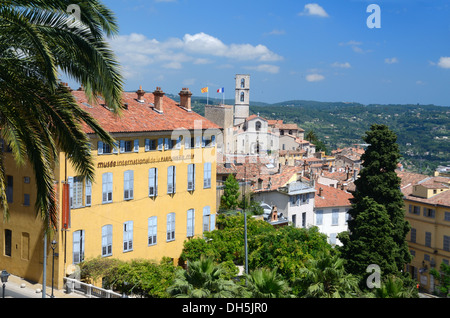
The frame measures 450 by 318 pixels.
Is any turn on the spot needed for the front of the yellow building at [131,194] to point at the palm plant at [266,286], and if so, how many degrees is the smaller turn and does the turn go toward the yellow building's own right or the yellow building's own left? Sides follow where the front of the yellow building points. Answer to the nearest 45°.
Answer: approximately 45° to the yellow building's own right

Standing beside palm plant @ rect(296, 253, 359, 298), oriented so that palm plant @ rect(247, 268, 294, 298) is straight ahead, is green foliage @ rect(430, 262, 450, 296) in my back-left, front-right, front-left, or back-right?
back-right

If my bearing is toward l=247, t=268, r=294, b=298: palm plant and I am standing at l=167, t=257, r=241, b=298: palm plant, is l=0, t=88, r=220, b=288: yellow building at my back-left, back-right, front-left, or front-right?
back-left

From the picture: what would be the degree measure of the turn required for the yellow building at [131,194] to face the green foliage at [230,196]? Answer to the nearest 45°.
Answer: approximately 90° to its left

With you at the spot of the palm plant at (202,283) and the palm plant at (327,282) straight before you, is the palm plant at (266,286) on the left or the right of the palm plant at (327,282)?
right

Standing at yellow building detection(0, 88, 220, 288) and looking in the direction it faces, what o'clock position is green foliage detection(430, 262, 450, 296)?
The green foliage is roughly at 10 o'clock from the yellow building.

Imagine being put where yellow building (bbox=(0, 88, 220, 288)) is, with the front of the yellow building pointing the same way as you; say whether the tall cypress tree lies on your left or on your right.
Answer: on your left

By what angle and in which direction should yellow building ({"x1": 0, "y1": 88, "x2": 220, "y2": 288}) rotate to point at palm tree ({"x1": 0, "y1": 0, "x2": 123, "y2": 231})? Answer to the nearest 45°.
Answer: approximately 45° to its right

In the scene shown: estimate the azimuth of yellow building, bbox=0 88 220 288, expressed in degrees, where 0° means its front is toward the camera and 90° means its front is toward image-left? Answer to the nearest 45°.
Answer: approximately 315°

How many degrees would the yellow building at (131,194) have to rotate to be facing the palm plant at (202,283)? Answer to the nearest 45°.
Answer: approximately 45° to its right
